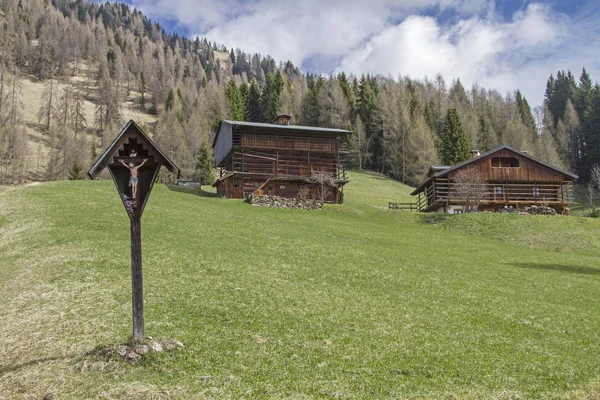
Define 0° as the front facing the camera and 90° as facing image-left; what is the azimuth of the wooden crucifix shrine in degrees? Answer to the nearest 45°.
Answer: approximately 0°
